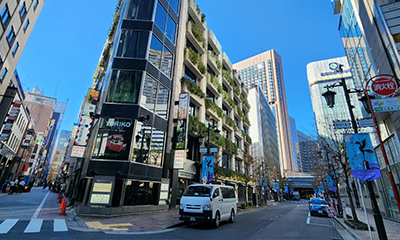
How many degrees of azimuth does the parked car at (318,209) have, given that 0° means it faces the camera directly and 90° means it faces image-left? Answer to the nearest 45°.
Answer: approximately 0°

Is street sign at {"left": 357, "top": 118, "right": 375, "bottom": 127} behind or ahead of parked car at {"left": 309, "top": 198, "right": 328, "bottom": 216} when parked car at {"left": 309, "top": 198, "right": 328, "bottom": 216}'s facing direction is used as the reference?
ahead

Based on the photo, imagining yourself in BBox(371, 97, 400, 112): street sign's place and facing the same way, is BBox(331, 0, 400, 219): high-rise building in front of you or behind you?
behind

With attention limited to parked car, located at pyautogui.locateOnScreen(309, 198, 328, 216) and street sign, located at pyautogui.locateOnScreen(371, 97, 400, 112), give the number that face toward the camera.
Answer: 2
